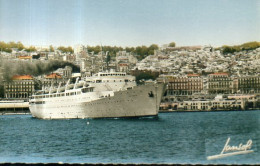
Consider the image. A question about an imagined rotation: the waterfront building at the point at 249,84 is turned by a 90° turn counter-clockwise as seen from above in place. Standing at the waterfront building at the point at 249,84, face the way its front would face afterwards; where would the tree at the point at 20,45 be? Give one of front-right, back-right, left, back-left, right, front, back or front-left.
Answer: back

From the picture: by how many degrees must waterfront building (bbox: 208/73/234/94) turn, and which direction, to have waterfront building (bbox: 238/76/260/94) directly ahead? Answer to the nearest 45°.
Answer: approximately 45° to its left

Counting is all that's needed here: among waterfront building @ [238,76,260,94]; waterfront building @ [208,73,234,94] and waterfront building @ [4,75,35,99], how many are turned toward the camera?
3

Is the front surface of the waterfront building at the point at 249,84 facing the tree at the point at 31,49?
no

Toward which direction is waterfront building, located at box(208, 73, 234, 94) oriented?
toward the camera

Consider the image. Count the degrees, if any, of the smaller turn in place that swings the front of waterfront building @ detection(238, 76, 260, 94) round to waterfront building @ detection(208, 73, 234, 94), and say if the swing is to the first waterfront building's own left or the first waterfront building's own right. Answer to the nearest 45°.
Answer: approximately 135° to the first waterfront building's own right

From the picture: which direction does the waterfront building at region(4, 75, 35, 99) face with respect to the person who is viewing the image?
facing the viewer

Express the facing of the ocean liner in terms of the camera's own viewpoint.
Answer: facing the viewer and to the right of the viewer

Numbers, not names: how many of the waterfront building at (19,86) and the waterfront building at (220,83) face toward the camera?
2

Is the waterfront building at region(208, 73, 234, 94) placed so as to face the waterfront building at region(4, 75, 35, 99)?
no

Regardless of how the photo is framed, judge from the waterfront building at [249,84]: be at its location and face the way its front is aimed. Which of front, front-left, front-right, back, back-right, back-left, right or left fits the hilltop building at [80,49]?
right

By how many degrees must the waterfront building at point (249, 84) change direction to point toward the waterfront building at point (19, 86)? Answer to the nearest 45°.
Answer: approximately 90° to its right
